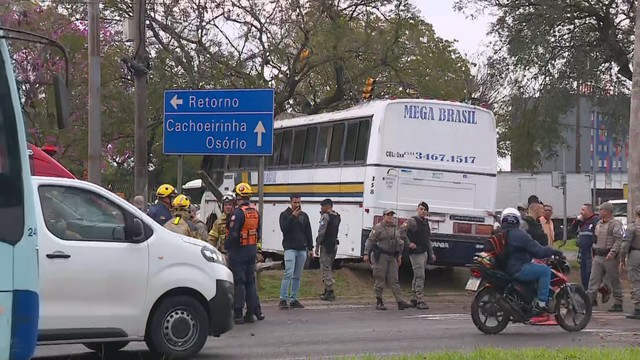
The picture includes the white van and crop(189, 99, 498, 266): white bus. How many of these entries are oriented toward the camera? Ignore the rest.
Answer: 0

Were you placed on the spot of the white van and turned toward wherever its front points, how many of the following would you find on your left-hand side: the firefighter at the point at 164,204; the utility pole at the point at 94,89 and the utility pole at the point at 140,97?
3

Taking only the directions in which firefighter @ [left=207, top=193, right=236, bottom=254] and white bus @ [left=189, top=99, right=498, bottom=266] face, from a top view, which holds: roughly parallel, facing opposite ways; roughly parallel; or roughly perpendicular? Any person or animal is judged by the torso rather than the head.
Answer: roughly parallel, facing opposite ways

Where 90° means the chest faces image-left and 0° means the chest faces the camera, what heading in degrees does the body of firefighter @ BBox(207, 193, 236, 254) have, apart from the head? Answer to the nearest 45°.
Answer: approximately 315°

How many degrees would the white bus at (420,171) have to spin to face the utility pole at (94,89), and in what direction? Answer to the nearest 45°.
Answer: approximately 45° to its left

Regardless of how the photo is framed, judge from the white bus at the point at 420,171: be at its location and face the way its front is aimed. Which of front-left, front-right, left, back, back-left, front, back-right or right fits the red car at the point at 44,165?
left

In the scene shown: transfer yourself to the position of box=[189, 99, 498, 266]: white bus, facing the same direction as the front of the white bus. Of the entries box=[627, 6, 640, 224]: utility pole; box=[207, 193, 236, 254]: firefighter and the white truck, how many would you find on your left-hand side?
1

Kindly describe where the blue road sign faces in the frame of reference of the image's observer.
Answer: facing the viewer

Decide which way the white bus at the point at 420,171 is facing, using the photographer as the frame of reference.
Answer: facing away from the viewer and to the left of the viewer

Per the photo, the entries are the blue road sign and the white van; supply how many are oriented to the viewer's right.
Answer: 1

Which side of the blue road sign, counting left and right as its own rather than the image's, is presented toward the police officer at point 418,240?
left

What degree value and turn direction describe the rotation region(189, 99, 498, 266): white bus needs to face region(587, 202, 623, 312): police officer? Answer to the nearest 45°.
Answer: approximately 180°

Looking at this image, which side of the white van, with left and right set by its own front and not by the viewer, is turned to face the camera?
right

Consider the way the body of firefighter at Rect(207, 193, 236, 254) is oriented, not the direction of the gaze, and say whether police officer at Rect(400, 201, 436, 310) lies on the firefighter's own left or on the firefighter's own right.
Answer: on the firefighter's own left

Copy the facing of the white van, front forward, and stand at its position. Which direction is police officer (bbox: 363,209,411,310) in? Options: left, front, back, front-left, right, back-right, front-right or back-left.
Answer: front-left
